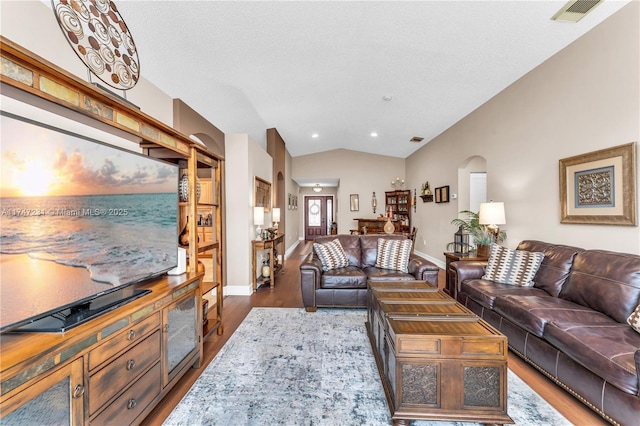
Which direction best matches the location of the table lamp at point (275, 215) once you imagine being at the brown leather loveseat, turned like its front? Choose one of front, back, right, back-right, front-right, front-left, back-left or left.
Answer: back-right

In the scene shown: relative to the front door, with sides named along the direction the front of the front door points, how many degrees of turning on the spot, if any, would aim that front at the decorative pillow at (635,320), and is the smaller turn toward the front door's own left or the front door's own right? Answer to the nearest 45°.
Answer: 0° — it already faces it

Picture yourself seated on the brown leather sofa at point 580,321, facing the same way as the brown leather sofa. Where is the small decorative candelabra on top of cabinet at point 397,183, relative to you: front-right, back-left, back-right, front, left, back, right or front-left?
right

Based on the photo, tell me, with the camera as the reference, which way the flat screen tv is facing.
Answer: facing the viewer and to the right of the viewer

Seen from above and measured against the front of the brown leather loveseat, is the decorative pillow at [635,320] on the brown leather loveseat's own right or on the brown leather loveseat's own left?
on the brown leather loveseat's own left

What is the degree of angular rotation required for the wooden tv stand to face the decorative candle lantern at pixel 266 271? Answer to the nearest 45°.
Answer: approximately 90° to its left

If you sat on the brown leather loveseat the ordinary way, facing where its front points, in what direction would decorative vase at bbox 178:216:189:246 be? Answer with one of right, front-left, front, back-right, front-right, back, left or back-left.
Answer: front-right

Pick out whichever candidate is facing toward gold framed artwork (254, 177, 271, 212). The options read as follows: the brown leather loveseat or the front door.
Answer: the front door

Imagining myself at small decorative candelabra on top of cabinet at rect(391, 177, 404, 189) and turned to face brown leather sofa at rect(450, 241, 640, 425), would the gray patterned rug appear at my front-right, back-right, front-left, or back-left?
front-right

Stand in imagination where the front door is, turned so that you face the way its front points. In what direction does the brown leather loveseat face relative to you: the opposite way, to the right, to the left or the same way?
the same way

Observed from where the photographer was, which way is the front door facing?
facing the viewer

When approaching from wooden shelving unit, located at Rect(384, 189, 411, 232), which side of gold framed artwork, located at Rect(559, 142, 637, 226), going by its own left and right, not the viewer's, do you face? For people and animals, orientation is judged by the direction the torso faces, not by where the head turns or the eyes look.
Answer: right

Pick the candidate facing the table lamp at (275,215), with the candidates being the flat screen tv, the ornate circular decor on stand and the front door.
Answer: the front door

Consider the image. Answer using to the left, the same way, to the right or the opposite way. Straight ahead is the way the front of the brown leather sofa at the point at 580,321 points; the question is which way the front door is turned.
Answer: to the left

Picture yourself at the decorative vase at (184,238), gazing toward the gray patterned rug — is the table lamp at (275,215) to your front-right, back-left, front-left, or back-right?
back-left

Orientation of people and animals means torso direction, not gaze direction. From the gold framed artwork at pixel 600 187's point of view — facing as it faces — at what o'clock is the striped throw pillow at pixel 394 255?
The striped throw pillow is roughly at 1 o'clock from the gold framed artwork.

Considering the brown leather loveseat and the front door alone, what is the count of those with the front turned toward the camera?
2

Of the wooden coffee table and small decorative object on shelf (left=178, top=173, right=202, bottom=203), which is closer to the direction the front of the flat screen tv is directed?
the wooden coffee table

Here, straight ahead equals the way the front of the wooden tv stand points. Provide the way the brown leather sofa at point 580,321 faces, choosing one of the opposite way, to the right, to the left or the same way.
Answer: the opposite way

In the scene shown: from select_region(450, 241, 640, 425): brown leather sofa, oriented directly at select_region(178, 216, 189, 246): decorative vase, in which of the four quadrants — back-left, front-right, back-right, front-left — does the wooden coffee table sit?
front-left

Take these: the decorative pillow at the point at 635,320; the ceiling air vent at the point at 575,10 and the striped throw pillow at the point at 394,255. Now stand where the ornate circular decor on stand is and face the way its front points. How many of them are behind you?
0

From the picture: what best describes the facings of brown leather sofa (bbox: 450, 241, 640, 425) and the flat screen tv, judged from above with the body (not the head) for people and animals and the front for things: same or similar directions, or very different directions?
very different directions

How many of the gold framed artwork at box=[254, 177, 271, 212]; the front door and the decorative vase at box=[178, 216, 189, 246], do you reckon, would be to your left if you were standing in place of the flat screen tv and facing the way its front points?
3

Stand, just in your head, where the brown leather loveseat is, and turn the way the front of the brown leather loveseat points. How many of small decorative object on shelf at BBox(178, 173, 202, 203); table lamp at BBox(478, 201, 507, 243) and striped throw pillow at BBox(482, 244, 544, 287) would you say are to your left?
2

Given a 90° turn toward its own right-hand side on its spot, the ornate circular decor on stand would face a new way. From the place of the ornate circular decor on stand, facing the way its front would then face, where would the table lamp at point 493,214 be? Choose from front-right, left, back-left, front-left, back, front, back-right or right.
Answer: back-left
